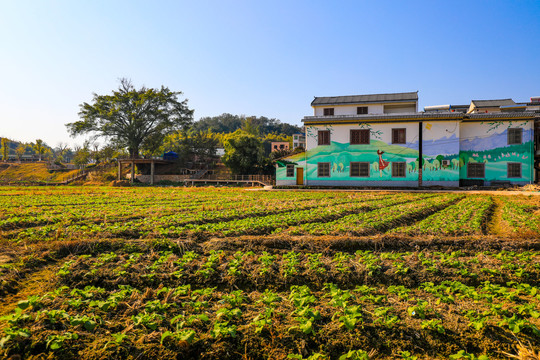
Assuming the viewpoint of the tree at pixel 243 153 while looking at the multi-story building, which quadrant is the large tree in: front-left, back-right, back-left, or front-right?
back-right

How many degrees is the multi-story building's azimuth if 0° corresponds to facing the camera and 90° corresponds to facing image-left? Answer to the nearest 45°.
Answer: approximately 0°

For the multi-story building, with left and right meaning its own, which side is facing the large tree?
right
